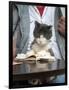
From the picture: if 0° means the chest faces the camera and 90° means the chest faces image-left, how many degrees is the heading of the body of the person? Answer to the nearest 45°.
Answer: approximately 0°
